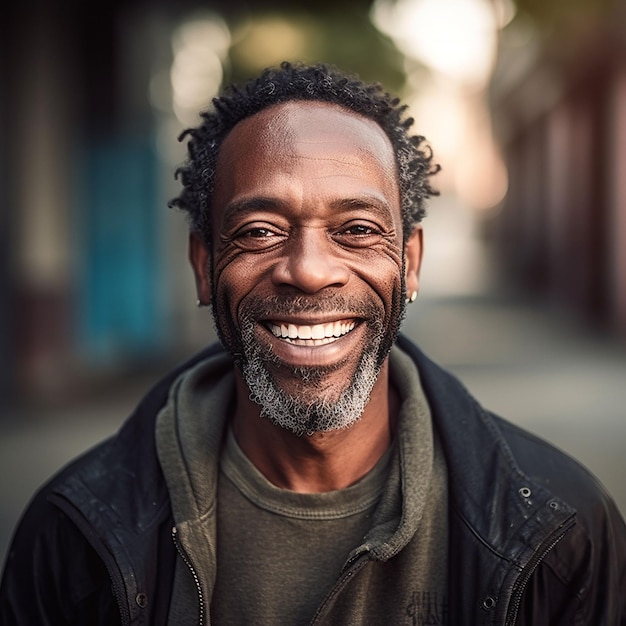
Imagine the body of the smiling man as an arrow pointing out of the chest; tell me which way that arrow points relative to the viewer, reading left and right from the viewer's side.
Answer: facing the viewer

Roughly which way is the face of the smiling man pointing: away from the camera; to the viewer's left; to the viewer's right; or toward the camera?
toward the camera
